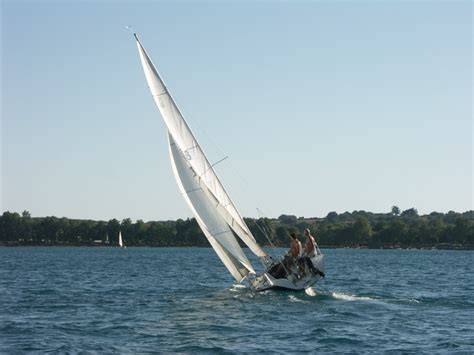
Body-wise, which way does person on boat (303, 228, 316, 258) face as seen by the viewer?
to the viewer's left
